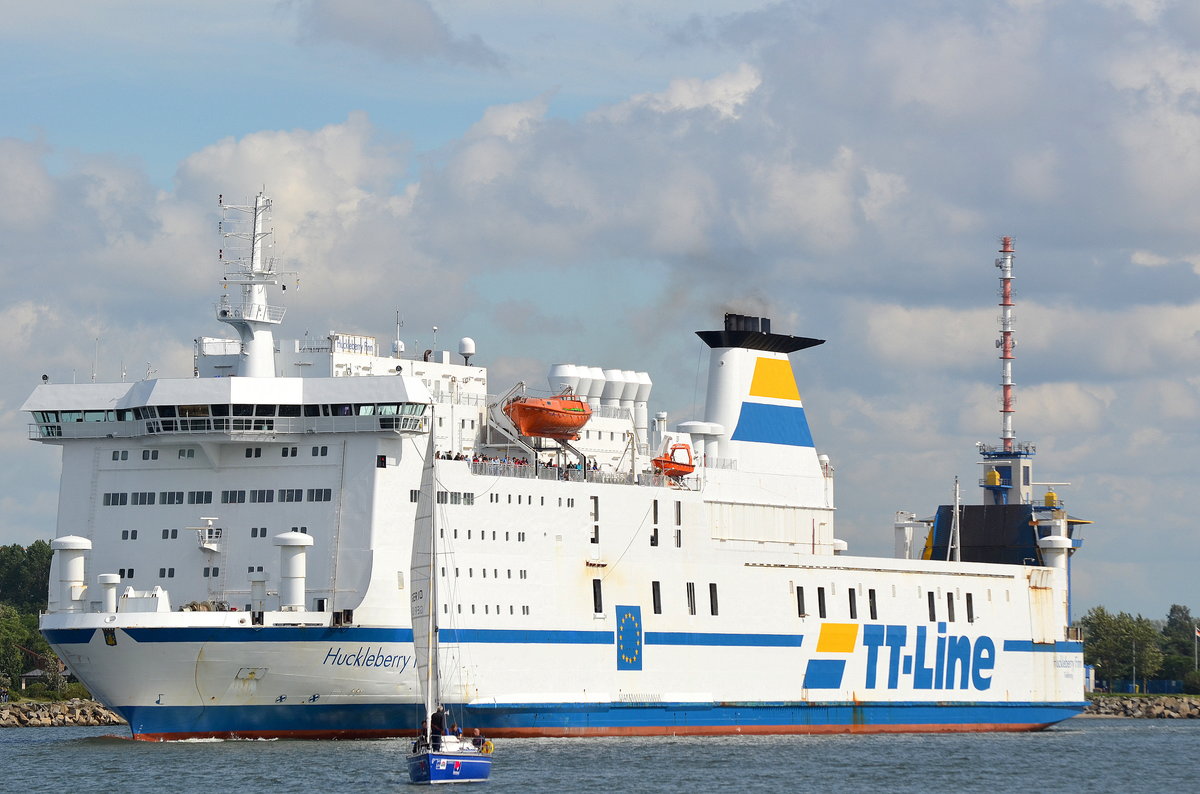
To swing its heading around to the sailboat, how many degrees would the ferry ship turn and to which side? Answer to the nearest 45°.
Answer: approximately 90° to its left

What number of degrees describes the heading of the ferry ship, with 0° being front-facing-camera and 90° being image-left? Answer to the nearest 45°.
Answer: approximately 45°
